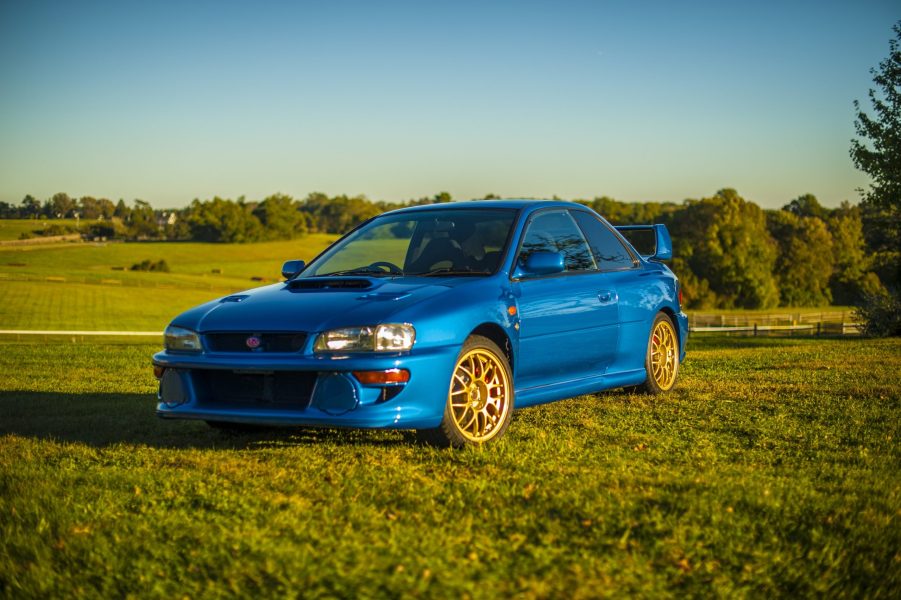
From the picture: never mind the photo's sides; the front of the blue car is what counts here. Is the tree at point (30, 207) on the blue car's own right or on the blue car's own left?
on the blue car's own right

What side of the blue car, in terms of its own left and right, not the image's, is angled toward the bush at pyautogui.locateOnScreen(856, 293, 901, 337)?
back

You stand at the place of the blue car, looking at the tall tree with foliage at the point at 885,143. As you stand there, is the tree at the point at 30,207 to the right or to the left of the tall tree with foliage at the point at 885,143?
left

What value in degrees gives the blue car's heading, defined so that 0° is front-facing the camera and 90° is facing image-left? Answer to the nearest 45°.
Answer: approximately 45°

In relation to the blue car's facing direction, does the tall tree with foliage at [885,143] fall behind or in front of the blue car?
behind
